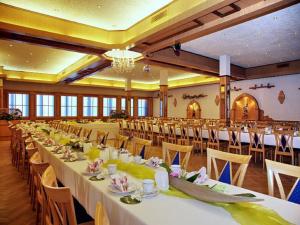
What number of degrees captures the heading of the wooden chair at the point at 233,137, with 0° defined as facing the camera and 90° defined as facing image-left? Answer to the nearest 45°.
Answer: approximately 225°

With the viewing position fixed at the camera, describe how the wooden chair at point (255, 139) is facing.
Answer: facing away from the viewer and to the right of the viewer

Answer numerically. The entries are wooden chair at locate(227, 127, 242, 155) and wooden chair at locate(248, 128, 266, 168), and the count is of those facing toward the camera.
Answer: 0

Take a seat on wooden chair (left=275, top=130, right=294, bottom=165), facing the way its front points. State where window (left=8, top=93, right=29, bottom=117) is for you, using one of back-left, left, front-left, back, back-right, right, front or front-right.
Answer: left

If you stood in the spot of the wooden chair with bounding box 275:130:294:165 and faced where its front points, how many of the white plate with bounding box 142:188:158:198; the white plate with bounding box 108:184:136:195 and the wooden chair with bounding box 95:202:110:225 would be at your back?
3

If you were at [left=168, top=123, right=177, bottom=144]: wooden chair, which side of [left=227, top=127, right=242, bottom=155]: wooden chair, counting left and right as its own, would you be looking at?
left

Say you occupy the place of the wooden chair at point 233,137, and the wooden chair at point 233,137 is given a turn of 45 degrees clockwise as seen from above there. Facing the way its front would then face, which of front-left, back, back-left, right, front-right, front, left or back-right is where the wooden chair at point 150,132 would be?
back-left

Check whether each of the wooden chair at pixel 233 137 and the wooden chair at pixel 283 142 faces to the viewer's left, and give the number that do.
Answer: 0

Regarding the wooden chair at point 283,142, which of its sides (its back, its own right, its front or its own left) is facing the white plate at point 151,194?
back

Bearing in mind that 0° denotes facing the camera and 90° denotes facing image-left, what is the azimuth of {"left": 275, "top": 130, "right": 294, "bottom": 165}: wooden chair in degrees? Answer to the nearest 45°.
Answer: approximately 180°

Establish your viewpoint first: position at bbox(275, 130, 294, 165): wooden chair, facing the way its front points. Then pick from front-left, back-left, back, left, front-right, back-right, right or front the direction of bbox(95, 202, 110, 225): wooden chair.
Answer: back

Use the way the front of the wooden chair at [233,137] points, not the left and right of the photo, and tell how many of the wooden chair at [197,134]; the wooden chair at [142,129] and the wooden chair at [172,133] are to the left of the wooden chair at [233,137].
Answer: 3

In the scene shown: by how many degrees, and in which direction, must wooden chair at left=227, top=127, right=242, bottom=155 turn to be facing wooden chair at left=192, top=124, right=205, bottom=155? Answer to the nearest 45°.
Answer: approximately 90° to its left
